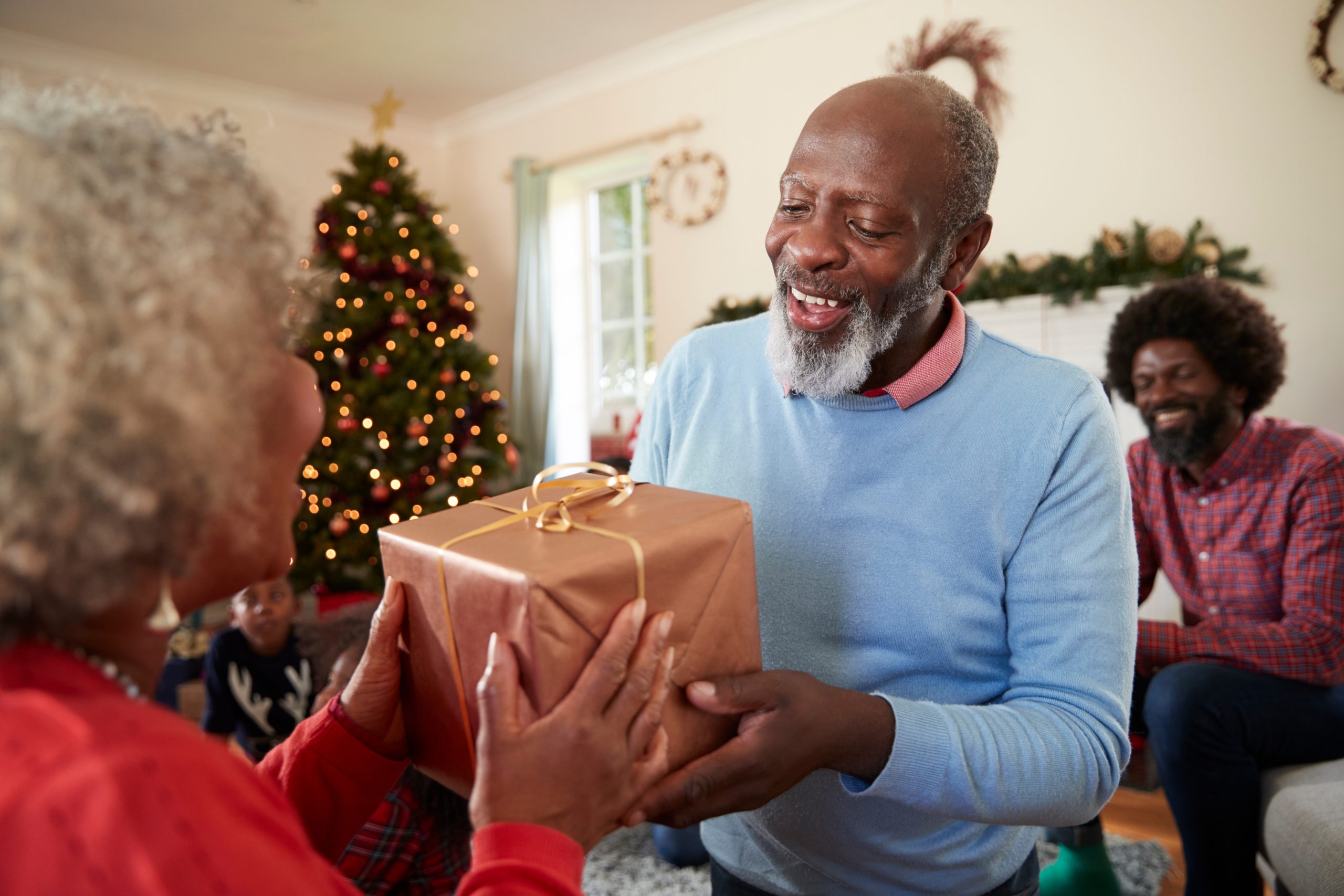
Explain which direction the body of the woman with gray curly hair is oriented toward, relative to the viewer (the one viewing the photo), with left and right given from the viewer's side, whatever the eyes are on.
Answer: facing away from the viewer and to the right of the viewer

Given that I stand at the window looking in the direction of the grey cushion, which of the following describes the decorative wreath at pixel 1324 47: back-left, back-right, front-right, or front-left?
front-left

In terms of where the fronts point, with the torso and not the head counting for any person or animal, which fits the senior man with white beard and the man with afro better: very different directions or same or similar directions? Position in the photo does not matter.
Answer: same or similar directions

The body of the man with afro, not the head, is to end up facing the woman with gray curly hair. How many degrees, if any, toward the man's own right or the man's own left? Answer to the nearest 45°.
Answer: approximately 45° to the man's own left

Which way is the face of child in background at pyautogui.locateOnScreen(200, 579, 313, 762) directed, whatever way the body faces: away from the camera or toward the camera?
toward the camera

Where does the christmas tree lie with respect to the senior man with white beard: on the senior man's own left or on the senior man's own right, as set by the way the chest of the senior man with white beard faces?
on the senior man's own right

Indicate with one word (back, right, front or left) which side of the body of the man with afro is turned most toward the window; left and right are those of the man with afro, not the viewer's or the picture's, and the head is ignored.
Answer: right

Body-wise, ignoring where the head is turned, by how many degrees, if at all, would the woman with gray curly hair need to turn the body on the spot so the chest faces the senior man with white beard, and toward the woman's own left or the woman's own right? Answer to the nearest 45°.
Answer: approximately 45° to the woman's own right

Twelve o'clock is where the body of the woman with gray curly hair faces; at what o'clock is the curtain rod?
The curtain rod is roughly at 11 o'clock from the woman with gray curly hair.

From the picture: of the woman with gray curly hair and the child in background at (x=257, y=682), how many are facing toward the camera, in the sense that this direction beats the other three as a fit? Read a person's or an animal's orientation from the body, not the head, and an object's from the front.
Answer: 1

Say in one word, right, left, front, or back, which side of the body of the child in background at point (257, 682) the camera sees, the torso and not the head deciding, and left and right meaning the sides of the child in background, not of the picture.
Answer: front

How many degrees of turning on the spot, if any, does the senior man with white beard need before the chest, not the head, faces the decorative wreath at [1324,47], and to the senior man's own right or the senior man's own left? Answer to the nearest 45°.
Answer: approximately 180°

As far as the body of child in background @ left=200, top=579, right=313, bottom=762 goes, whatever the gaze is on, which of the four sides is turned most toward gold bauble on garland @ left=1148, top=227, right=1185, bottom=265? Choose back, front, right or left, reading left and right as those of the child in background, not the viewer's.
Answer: left

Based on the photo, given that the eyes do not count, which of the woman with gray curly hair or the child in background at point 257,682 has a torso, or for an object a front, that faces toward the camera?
the child in background

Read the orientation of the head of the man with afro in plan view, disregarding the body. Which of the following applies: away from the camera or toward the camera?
toward the camera

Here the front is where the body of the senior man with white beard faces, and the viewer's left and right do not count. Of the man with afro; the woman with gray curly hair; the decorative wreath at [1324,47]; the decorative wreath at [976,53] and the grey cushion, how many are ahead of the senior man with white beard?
1

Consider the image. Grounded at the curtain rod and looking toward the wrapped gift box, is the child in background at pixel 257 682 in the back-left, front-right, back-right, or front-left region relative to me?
front-right
